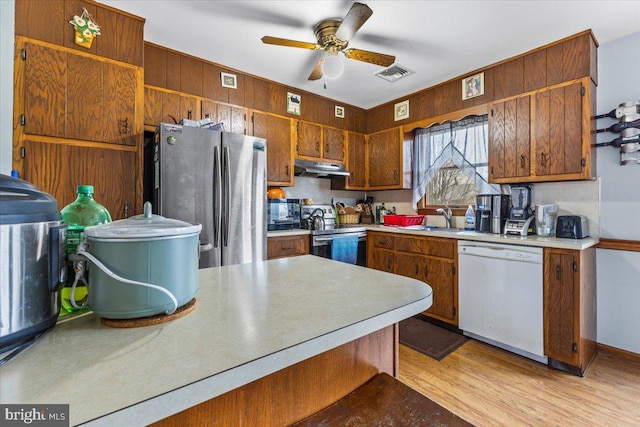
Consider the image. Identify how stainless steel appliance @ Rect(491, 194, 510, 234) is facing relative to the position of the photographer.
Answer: facing the viewer and to the left of the viewer

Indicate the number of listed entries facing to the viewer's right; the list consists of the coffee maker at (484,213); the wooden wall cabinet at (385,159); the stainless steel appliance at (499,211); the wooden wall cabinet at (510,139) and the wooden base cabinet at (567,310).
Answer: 0

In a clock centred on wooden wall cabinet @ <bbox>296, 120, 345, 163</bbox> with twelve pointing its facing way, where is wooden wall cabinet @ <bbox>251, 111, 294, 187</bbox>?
wooden wall cabinet @ <bbox>251, 111, 294, 187</bbox> is roughly at 3 o'clock from wooden wall cabinet @ <bbox>296, 120, 345, 163</bbox>.

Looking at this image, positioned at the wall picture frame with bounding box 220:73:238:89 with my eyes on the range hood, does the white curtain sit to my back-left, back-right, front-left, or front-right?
front-right

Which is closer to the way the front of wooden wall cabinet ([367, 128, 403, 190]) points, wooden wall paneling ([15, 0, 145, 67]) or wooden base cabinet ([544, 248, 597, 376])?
the wooden wall paneling

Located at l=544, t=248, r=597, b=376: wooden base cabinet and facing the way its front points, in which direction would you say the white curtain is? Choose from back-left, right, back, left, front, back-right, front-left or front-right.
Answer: right

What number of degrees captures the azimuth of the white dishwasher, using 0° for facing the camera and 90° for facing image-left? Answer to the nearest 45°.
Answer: approximately 45°

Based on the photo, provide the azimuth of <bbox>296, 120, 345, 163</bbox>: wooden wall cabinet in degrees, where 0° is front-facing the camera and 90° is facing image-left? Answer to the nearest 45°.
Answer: approximately 315°
